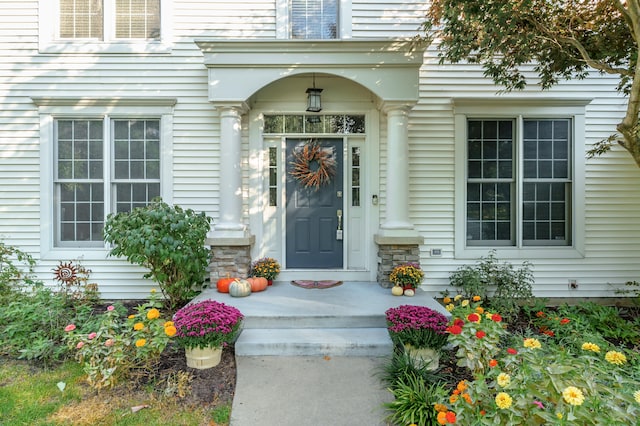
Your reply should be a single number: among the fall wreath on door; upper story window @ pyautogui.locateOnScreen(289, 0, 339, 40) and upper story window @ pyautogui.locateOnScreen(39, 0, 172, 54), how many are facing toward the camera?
3

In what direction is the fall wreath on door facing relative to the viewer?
toward the camera

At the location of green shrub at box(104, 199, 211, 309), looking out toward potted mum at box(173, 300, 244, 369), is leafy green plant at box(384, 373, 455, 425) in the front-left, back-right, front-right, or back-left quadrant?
front-left

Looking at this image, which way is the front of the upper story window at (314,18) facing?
toward the camera

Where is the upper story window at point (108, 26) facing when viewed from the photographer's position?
facing the viewer

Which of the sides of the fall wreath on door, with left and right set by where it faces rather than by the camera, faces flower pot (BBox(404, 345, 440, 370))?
front

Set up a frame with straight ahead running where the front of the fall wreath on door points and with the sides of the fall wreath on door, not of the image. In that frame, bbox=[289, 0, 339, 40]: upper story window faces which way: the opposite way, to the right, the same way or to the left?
the same way

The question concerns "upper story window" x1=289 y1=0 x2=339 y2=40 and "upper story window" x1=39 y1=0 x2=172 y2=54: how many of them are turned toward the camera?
2

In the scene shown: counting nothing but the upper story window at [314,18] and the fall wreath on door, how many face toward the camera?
2

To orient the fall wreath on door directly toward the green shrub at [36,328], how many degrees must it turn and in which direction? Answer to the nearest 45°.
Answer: approximately 45° to its right

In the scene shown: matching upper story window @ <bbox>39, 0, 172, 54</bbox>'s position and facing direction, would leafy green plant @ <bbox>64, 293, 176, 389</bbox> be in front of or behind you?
in front
